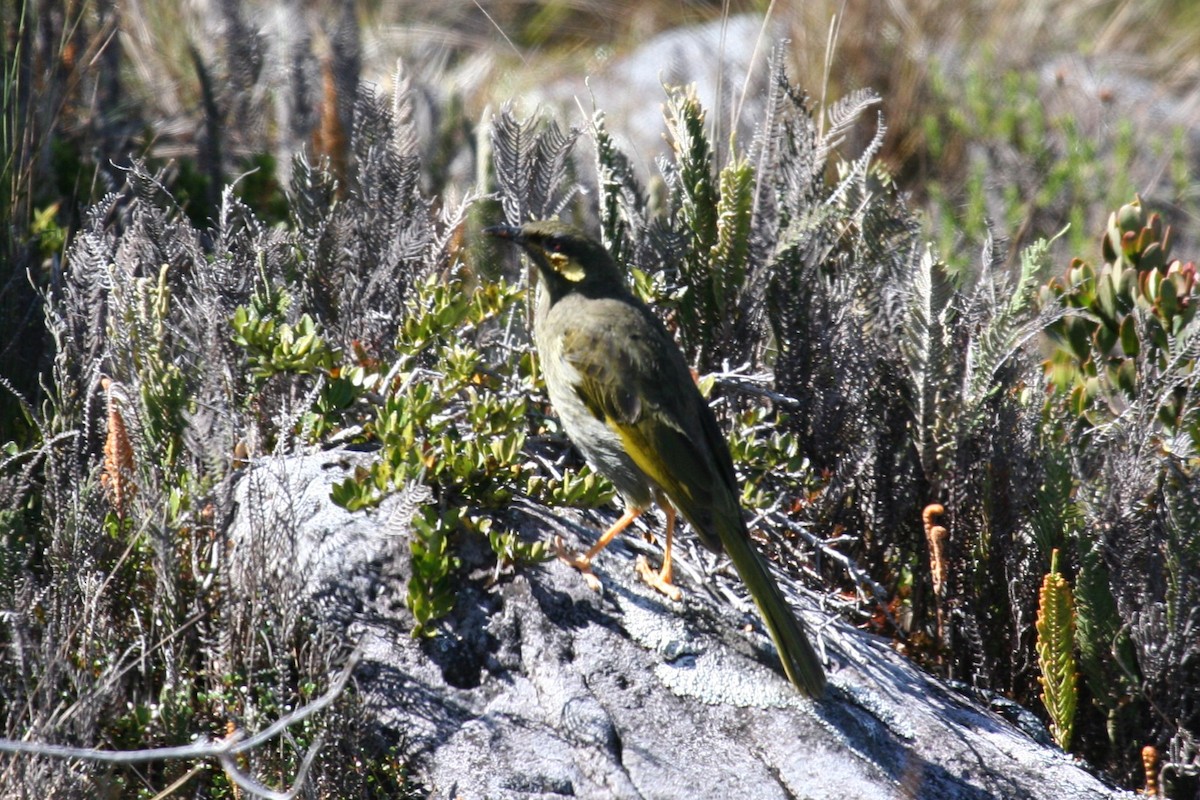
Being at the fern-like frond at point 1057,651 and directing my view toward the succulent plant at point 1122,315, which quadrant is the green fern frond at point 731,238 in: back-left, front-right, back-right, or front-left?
front-left

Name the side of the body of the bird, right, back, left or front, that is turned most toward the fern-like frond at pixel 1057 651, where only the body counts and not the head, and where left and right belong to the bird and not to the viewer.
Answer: back

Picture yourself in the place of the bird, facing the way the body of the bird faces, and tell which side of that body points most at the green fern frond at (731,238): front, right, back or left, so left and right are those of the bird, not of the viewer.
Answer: right

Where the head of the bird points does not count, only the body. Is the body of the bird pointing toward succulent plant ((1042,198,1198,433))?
no

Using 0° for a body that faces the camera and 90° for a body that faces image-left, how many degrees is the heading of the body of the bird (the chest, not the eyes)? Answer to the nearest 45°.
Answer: approximately 90°

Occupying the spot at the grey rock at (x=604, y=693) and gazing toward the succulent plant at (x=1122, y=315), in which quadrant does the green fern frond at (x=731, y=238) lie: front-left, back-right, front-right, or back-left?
front-left

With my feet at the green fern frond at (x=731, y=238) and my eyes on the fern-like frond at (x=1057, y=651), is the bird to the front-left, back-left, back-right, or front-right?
front-right
